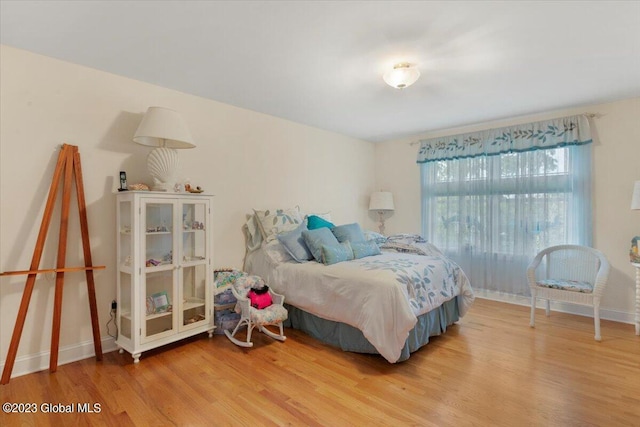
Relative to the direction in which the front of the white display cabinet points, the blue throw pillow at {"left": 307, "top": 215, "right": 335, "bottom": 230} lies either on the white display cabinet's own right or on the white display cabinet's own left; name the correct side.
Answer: on the white display cabinet's own left

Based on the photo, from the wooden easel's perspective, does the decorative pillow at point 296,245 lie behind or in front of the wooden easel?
in front

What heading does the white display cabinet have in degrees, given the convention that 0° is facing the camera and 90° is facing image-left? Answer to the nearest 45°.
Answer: approximately 315°

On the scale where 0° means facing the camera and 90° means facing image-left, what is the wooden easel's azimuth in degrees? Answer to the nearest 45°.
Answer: approximately 315°

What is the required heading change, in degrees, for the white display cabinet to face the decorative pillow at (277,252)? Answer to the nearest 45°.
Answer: approximately 45° to its left
